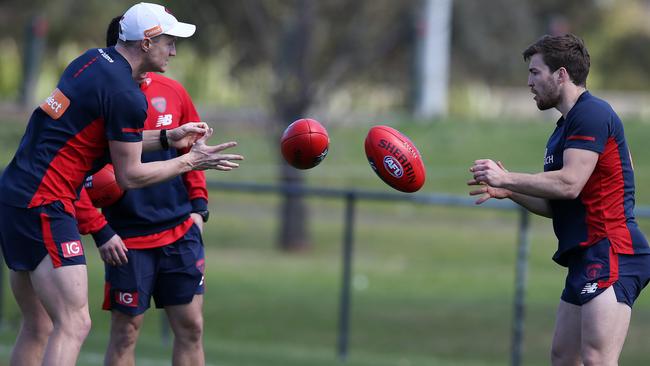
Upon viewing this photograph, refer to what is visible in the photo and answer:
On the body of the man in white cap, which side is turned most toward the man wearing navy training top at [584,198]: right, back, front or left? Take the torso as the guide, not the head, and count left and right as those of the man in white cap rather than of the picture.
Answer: front

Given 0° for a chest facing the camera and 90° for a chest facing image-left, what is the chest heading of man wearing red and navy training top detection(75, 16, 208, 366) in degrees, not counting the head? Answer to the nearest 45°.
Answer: approximately 0°

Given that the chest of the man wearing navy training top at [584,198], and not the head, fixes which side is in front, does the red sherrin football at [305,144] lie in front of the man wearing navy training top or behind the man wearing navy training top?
in front

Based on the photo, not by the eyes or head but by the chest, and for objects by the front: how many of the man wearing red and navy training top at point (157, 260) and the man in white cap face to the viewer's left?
0

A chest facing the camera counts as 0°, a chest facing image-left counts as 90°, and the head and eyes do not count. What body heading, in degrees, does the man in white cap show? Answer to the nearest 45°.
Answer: approximately 270°

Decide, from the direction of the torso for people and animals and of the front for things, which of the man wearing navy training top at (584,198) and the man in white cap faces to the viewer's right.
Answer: the man in white cap

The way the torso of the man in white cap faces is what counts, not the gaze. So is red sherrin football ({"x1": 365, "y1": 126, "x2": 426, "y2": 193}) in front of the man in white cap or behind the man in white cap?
in front

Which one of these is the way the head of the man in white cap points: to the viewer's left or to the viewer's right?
to the viewer's right

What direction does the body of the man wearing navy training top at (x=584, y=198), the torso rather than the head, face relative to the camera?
to the viewer's left

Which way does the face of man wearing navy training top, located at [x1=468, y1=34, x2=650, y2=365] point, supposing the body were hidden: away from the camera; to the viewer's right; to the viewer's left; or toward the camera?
to the viewer's left

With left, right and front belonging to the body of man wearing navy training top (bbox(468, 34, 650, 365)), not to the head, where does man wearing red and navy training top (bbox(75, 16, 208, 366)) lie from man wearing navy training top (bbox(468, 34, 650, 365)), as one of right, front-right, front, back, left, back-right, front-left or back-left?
front

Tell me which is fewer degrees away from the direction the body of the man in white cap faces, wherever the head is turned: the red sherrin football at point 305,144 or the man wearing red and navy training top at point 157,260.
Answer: the red sherrin football
